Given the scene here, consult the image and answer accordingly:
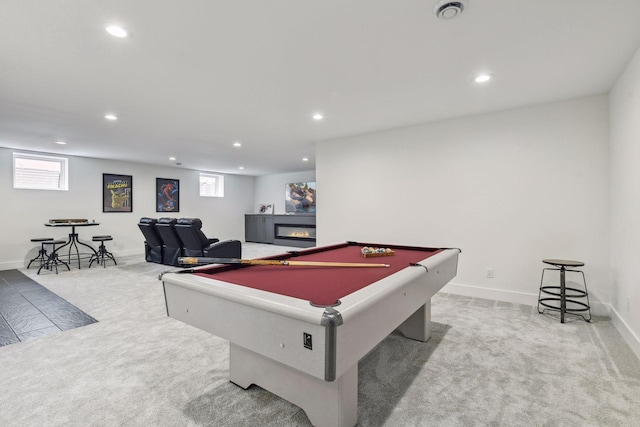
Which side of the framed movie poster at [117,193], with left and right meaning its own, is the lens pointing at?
front

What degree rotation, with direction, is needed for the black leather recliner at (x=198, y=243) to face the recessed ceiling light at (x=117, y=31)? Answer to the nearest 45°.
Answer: approximately 135° to its right

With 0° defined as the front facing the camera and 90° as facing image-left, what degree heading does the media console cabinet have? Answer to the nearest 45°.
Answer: approximately 45°

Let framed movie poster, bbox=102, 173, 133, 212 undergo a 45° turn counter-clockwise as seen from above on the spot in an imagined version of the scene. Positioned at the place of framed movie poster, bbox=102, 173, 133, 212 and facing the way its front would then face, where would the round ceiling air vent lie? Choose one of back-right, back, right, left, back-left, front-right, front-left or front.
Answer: front-right

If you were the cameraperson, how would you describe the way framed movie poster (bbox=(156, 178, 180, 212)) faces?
facing the viewer

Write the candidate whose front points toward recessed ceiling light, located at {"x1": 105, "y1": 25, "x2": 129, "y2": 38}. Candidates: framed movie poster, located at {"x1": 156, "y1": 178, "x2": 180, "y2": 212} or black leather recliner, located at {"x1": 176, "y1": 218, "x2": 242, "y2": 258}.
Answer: the framed movie poster

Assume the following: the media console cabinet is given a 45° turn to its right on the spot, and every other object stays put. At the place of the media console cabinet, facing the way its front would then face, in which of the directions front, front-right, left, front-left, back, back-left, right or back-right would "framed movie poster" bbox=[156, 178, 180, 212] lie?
front

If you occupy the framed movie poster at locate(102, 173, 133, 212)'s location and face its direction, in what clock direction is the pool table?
The pool table is roughly at 12 o'clock from the framed movie poster.

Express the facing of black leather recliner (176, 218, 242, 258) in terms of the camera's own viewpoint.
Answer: facing away from the viewer and to the right of the viewer

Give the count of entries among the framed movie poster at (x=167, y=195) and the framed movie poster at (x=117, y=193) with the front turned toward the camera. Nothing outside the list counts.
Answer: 2

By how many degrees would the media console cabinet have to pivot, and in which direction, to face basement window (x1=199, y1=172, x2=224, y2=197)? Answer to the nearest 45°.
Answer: approximately 45° to its right
